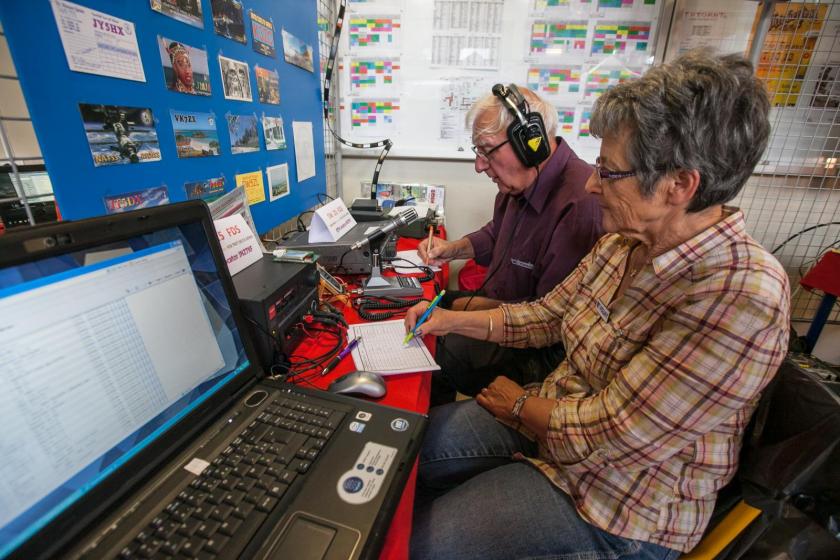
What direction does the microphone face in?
to the viewer's right

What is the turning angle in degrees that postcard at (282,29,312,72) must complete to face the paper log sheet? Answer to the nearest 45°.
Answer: approximately 45° to its right

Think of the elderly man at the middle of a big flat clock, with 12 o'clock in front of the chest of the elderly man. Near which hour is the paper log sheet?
The paper log sheet is roughly at 10 o'clock from the elderly man.

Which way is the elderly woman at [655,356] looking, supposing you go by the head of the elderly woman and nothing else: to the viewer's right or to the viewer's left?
to the viewer's left

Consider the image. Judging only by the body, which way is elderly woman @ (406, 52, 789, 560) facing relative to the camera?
to the viewer's left

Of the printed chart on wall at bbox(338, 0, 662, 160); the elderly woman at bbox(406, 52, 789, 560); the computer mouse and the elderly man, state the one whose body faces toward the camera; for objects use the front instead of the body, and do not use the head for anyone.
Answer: the printed chart on wall

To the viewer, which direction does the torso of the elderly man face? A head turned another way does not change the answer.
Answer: to the viewer's left

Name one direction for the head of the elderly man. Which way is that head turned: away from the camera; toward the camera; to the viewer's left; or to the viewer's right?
to the viewer's left

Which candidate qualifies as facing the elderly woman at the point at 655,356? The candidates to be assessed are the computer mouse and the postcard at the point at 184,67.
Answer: the postcard

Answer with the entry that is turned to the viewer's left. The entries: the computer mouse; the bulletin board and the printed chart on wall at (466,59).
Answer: the computer mouse

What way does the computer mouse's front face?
to the viewer's left
